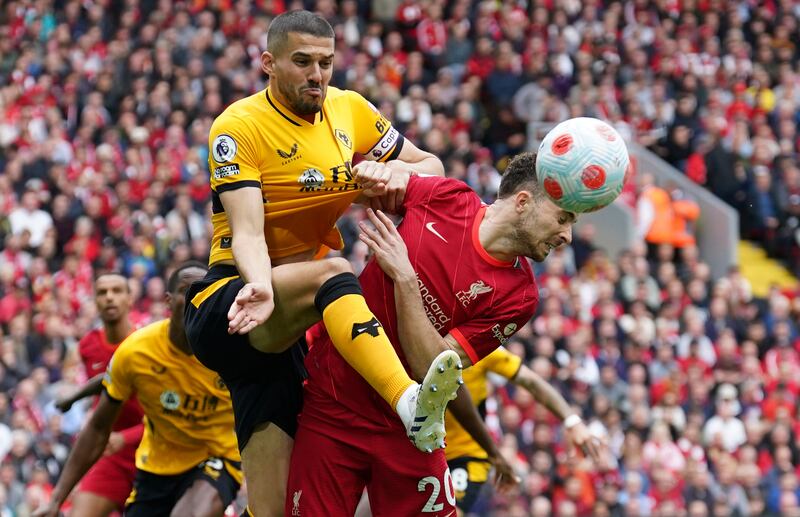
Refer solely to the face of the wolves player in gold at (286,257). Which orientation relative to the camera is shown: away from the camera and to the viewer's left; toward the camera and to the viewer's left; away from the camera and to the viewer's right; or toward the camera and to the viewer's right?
toward the camera and to the viewer's right

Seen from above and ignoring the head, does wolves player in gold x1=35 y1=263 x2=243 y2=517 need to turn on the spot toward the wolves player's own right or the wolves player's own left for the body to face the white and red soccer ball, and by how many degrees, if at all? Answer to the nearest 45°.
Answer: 0° — they already face it

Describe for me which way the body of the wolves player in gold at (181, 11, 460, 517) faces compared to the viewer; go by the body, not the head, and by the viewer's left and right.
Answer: facing the viewer and to the right of the viewer

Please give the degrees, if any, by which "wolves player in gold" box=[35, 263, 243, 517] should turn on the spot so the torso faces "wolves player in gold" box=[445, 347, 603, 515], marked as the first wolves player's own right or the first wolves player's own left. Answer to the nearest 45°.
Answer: approximately 45° to the first wolves player's own left

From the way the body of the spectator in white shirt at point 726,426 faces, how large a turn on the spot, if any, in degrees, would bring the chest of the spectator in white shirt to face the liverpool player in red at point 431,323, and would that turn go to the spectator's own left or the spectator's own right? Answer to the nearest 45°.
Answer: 0° — they already face them

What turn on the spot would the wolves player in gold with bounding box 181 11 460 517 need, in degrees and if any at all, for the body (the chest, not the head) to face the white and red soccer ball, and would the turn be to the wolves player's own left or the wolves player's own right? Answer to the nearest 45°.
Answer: approximately 45° to the wolves player's own left

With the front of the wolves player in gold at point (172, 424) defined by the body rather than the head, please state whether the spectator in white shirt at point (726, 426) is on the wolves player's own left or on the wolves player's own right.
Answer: on the wolves player's own left

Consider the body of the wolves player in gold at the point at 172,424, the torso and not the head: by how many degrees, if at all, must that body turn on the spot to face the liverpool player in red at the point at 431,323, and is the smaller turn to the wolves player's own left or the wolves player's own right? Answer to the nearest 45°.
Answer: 0° — they already face them

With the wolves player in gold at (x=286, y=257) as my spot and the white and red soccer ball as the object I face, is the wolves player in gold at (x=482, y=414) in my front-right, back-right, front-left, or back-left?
front-left

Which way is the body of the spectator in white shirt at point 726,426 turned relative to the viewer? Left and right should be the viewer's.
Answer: facing the viewer
